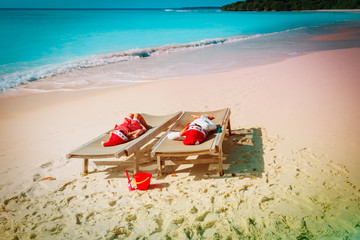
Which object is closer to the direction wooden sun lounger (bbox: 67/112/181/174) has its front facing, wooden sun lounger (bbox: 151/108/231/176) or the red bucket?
the red bucket

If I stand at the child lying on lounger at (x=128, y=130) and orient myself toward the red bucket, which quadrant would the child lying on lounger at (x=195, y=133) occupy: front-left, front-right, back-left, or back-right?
front-left

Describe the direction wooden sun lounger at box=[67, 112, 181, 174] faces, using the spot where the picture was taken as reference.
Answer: facing the viewer and to the left of the viewer
